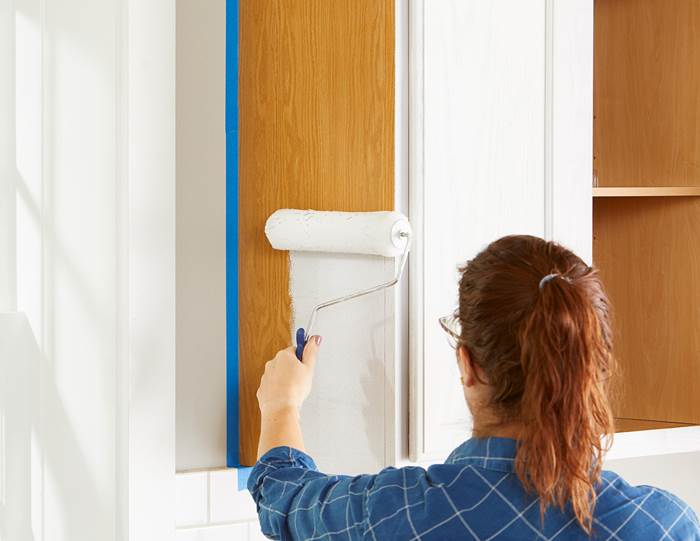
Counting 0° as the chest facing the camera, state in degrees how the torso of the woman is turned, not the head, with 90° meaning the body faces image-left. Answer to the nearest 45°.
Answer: approximately 135°

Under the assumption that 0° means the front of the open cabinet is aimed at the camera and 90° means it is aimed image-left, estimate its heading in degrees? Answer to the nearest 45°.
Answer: approximately 0°

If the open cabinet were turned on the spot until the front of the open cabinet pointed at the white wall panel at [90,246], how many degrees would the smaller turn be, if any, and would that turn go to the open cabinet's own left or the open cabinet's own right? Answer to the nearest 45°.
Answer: approximately 45° to the open cabinet's own right

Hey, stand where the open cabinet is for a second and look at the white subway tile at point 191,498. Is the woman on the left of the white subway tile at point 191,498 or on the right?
left

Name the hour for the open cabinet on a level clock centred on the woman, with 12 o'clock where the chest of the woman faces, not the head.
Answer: The open cabinet is roughly at 2 o'clock from the woman.

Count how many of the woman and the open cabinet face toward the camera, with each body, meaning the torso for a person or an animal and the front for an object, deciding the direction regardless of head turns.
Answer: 1

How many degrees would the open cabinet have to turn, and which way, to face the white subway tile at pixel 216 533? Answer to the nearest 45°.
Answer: approximately 45° to its right

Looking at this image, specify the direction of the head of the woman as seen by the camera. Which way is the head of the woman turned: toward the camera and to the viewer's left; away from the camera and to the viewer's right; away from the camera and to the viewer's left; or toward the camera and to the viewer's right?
away from the camera and to the viewer's left

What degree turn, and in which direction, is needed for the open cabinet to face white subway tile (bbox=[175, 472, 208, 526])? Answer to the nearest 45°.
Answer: approximately 45° to its right
